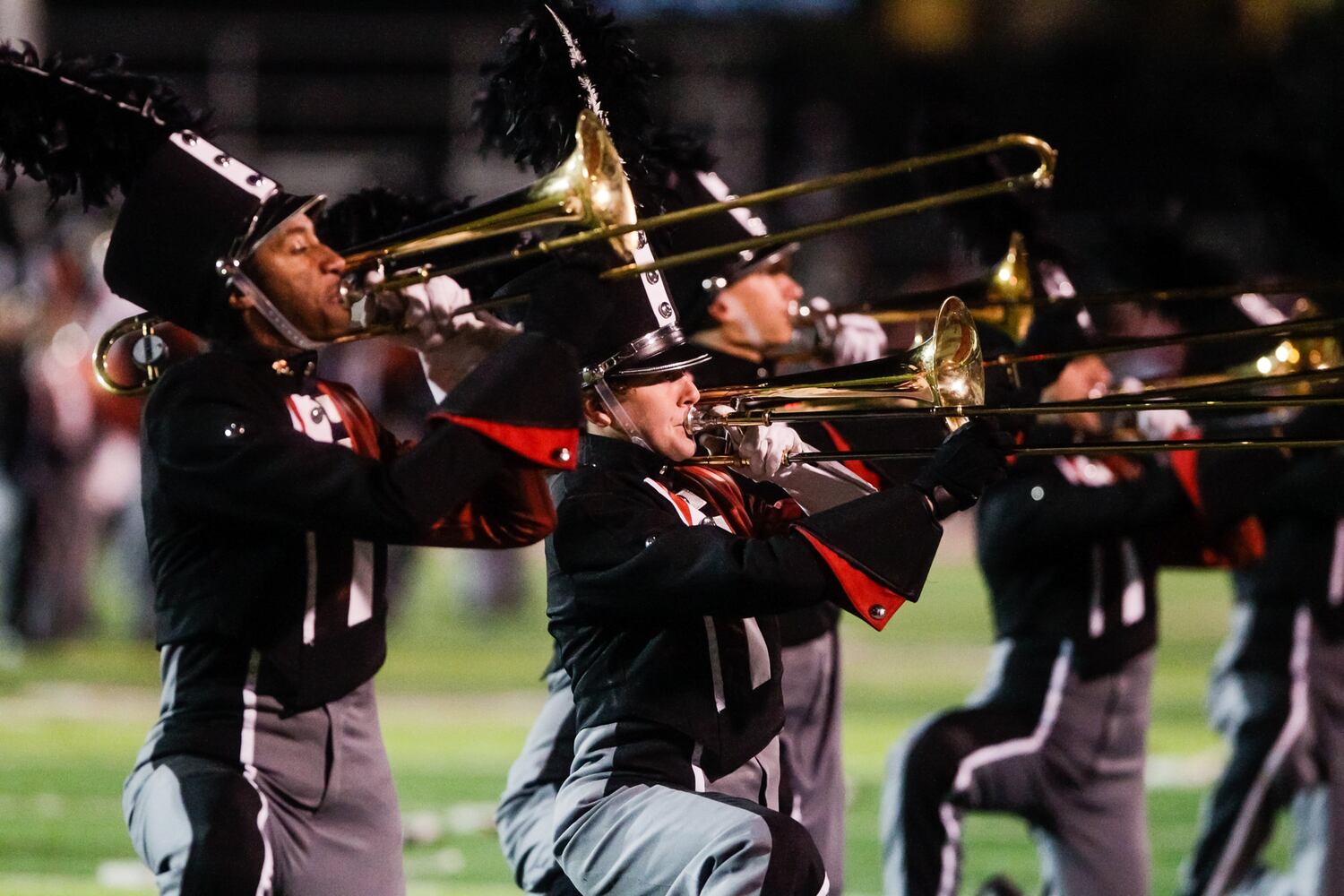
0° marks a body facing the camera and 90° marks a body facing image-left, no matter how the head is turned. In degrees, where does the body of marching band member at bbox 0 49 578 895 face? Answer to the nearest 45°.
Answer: approximately 315°

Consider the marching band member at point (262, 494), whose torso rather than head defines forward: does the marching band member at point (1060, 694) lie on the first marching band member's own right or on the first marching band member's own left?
on the first marching band member's own left

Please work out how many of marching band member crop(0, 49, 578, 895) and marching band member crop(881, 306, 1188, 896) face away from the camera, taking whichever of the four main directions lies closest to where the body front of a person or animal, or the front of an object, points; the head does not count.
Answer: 0

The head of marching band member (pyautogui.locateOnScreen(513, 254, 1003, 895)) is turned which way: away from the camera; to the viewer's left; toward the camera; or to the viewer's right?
to the viewer's right

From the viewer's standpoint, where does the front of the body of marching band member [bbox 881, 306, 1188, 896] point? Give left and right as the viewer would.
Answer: facing the viewer and to the right of the viewer

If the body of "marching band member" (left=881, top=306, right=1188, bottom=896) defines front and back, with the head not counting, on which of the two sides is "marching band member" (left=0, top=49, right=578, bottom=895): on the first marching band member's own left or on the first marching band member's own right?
on the first marching band member's own right

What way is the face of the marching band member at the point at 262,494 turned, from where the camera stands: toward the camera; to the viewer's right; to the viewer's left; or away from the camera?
to the viewer's right

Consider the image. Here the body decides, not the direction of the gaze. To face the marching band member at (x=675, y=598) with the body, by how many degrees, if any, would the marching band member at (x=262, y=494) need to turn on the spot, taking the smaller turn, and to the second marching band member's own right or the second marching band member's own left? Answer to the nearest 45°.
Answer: approximately 45° to the second marching band member's own left
